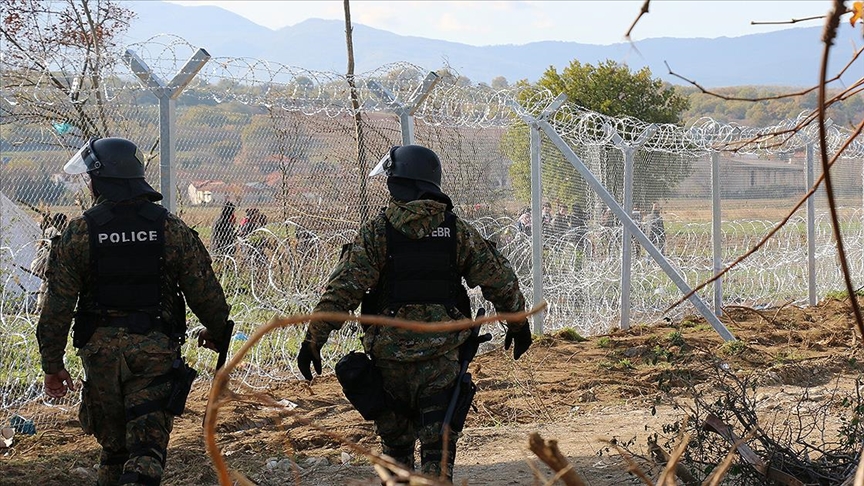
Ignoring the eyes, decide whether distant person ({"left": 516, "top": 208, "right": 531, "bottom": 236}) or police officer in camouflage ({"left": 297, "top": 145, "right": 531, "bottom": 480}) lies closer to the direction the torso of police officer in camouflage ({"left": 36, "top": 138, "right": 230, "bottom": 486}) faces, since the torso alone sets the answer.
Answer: the distant person

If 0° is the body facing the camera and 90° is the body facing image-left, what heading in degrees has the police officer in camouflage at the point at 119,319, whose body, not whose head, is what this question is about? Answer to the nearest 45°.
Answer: approximately 180°

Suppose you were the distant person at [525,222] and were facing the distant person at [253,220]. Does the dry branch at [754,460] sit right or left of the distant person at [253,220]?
left

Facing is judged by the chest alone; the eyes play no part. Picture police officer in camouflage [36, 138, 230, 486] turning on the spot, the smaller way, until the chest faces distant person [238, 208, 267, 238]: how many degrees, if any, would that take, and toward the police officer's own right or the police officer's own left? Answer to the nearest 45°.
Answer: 0° — they already face them

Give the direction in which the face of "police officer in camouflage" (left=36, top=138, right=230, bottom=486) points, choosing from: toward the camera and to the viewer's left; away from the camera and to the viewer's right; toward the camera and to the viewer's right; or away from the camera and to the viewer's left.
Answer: away from the camera and to the viewer's left

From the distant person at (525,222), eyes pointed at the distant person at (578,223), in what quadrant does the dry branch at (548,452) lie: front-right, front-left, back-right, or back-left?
back-right

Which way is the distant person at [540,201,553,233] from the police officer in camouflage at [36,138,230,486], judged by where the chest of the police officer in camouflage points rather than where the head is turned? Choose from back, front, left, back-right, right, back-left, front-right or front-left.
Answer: front-right

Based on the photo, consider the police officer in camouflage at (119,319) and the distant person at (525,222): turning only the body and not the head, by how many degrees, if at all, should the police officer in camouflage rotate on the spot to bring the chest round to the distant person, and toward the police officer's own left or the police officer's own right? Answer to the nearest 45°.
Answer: approximately 45° to the police officer's own right

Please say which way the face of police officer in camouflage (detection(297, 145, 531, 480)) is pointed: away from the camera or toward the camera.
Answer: away from the camera

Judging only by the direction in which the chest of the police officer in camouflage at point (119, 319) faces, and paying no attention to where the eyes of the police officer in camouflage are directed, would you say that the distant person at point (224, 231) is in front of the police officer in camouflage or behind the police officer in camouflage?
in front

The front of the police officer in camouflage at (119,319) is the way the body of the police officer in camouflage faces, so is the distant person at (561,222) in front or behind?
in front

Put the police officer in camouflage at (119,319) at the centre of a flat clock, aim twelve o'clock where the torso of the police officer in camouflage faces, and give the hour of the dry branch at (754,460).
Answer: The dry branch is roughly at 4 o'clock from the police officer in camouflage.
